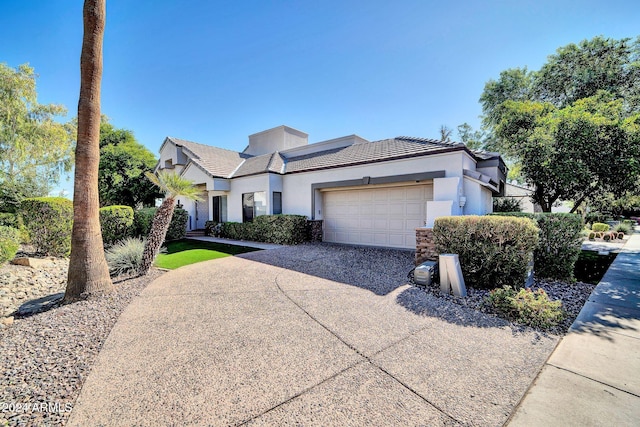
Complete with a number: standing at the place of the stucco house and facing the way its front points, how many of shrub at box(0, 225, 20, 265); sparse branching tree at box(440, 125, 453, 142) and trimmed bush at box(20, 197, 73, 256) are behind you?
1

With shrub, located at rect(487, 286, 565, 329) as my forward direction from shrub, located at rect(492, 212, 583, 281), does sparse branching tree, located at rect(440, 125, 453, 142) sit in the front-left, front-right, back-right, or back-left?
back-right

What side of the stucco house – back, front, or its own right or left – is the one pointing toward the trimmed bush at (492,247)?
left

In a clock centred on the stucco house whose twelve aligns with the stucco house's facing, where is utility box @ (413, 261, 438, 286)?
The utility box is roughly at 10 o'clock from the stucco house.

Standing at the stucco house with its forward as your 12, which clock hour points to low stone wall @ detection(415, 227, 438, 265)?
The low stone wall is roughly at 10 o'clock from the stucco house.

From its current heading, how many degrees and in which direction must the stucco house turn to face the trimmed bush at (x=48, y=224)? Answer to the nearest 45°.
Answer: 0° — it already faces it

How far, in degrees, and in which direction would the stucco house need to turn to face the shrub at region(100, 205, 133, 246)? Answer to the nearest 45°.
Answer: approximately 45° to its right

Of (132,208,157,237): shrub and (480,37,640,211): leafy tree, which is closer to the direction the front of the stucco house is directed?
the shrub

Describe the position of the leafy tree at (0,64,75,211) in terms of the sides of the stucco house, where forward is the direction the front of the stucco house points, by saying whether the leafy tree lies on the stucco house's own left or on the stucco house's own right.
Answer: on the stucco house's own right

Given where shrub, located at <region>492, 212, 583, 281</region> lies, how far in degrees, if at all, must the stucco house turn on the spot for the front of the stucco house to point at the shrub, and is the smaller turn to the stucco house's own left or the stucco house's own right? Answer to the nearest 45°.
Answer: approximately 90° to the stucco house's own left

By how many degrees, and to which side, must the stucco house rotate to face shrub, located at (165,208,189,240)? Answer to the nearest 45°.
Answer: approximately 45° to its right

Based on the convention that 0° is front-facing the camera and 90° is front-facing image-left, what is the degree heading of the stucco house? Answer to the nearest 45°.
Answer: approximately 45°

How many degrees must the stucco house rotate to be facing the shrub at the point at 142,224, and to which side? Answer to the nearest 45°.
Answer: approximately 45° to its right
